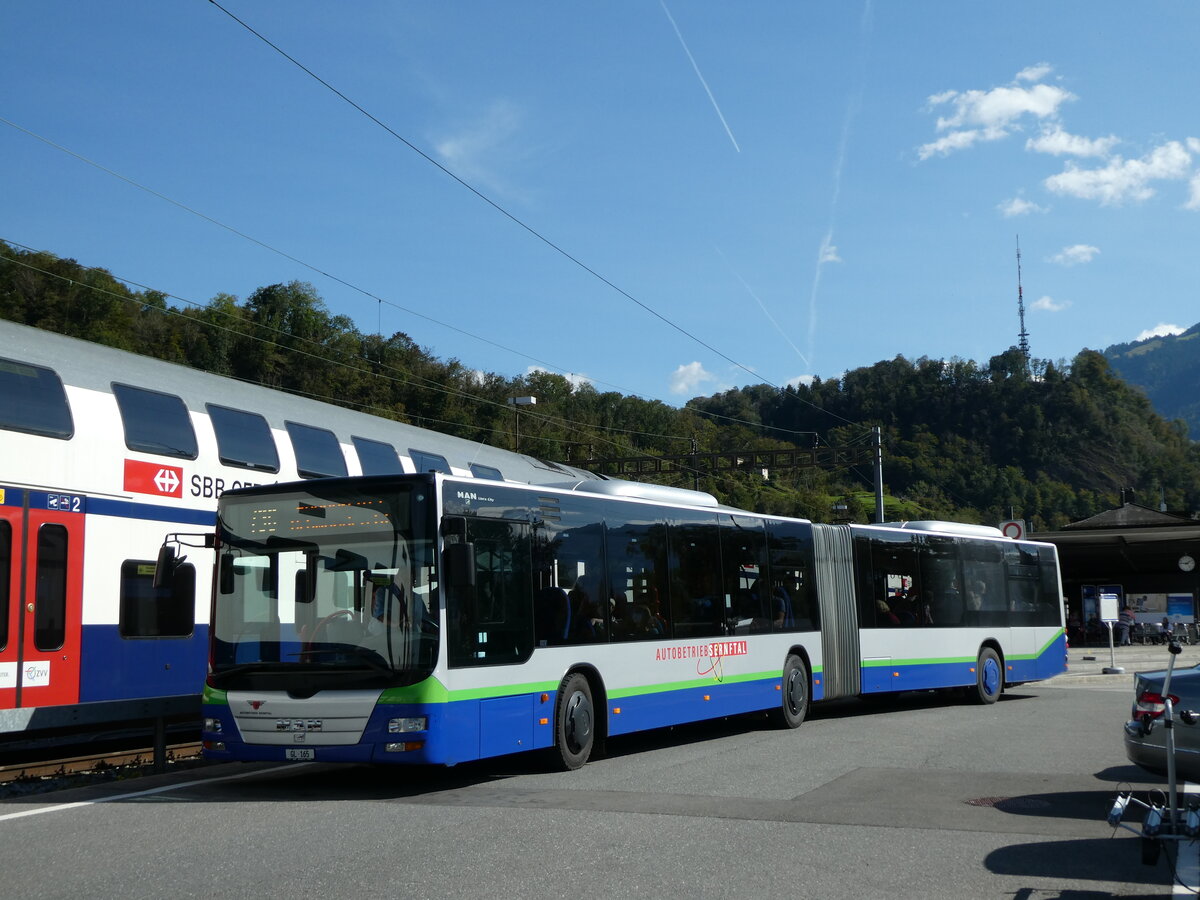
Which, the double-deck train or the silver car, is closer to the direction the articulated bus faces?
the double-deck train

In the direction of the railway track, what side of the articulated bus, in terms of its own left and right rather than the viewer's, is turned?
front

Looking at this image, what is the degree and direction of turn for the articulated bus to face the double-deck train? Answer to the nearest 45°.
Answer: approximately 90° to its right

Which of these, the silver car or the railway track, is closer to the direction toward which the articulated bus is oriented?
the railway track

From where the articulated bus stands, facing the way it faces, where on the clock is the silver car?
The silver car is roughly at 8 o'clock from the articulated bus.
